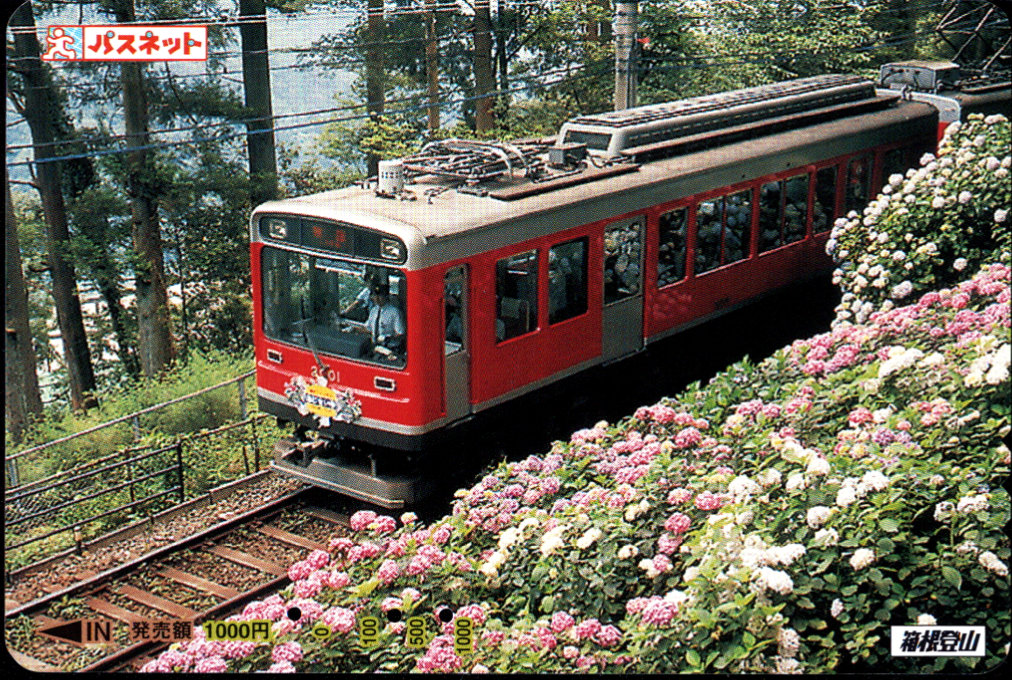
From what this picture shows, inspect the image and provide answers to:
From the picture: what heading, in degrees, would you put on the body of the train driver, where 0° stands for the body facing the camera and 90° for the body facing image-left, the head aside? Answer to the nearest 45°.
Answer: approximately 45°

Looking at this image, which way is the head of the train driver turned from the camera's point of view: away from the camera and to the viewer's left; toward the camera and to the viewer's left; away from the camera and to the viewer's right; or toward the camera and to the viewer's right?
toward the camera and to the viewer's left

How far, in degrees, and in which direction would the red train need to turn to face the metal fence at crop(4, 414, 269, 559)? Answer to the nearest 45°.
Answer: approximately 45° to its right

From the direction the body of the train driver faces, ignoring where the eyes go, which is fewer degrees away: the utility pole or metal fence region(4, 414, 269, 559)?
the metal fence

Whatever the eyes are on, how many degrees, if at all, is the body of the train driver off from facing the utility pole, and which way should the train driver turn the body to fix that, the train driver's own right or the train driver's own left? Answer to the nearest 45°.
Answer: approximately 180°

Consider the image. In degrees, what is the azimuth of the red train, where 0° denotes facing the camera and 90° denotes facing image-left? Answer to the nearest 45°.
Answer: approximately 45°

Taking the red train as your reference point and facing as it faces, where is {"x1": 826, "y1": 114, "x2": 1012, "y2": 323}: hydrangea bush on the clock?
The hydrangea bush is roughly at 8 o'clock from the red train.

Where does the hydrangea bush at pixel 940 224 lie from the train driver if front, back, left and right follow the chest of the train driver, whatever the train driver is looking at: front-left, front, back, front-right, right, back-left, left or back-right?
back-left

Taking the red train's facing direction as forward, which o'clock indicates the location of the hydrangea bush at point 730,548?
The hydrangea bush is roughly at 10 o'clock from the red train.
